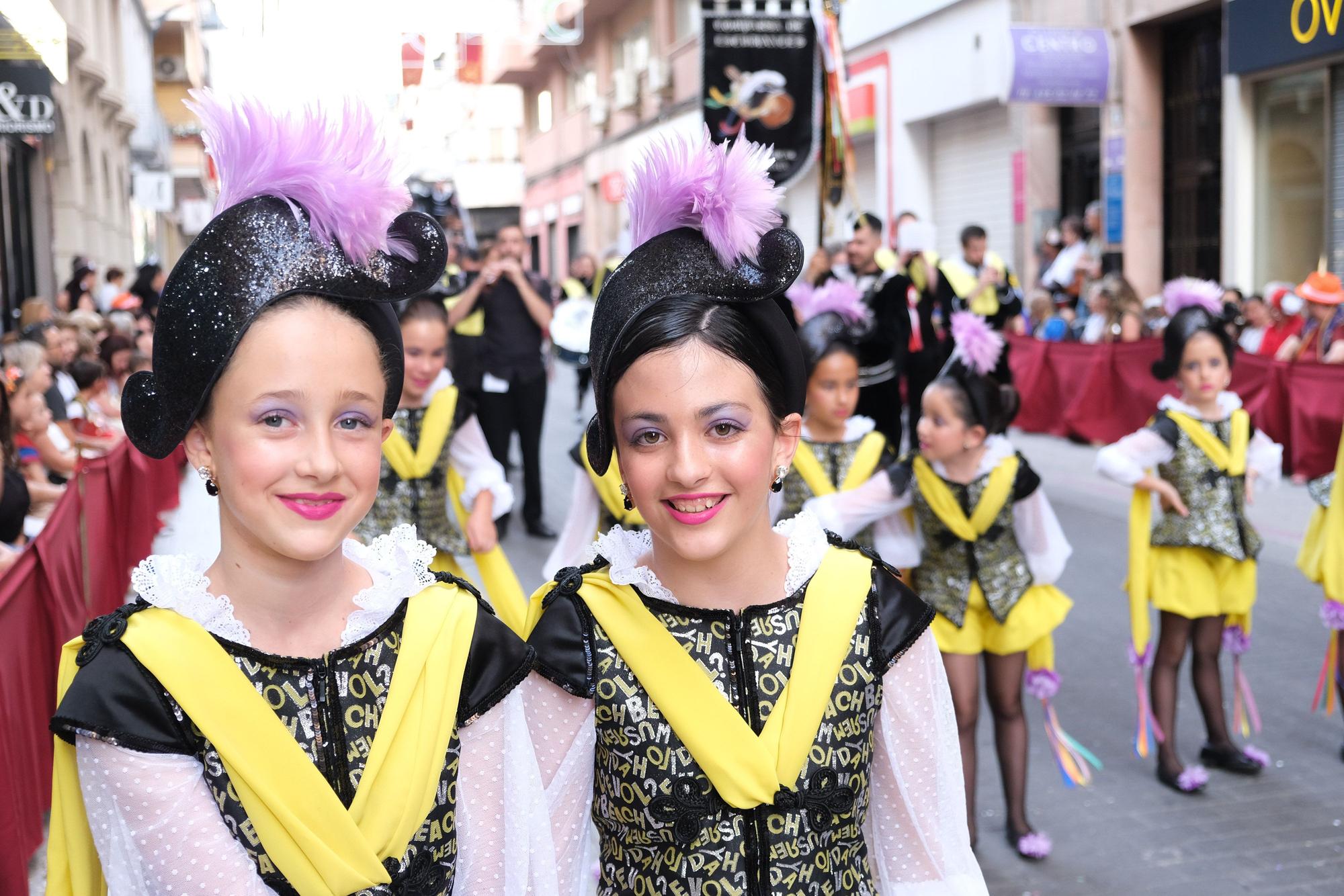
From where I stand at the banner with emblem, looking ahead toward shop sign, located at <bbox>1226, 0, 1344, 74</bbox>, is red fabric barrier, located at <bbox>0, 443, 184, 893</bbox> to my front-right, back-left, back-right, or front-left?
back-right

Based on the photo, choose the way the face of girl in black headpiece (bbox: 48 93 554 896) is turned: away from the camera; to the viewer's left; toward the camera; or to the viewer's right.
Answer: toward the camera

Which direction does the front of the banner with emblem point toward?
toward the camera

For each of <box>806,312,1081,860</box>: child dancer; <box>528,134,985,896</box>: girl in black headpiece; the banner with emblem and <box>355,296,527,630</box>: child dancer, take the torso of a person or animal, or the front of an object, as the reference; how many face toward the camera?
4

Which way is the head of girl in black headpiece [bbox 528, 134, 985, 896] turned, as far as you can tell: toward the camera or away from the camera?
toward the camera

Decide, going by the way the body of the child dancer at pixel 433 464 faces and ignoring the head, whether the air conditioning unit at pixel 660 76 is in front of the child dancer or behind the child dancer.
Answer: behind

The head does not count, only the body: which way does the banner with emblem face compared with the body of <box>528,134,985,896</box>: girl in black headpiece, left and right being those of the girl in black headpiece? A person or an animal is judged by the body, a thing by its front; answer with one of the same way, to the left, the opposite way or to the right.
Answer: the same way

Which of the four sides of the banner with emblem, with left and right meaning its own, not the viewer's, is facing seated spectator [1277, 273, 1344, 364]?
left

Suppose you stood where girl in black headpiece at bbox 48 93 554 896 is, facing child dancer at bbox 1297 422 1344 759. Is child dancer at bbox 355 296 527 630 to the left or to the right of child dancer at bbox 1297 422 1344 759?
left

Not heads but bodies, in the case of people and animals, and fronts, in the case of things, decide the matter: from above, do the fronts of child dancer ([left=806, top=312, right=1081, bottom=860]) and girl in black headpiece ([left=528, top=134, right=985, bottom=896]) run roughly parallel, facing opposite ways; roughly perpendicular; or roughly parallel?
roughly parallel

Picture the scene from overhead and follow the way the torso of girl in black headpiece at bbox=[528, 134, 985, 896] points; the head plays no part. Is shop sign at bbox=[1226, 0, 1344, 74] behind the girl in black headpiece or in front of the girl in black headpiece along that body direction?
behind

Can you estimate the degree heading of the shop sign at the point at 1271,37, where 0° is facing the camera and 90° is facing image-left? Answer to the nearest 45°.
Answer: approximately 45°

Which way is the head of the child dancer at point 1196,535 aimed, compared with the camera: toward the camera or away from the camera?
toward the camera

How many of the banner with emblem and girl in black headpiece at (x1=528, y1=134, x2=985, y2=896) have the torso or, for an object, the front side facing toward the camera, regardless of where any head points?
2

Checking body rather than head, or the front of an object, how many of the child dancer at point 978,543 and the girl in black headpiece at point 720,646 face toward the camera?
2

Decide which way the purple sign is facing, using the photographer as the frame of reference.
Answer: facing the viewer
